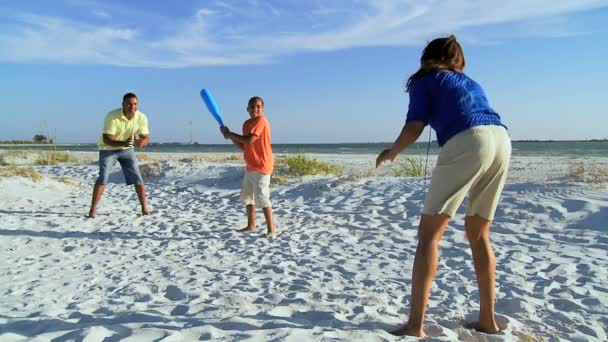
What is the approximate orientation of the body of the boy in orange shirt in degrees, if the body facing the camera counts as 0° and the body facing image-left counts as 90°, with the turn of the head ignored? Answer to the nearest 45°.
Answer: approximately 45°

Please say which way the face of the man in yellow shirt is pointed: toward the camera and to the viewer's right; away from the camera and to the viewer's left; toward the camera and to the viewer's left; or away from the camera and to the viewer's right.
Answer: toward the camera and to the viewer's right

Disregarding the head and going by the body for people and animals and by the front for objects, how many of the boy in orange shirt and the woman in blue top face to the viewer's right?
0

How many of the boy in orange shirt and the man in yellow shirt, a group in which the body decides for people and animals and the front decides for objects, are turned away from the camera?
0

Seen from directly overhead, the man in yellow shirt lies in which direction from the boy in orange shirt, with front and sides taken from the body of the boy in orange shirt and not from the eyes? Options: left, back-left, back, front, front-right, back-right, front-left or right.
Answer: right

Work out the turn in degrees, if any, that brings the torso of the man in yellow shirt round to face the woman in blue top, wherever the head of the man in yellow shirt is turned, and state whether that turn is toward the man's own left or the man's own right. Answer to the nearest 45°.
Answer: approximately 45° to the man's own right

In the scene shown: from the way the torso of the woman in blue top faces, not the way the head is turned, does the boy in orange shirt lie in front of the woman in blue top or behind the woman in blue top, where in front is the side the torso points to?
in front

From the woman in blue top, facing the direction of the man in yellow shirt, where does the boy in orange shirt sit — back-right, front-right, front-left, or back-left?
front-right

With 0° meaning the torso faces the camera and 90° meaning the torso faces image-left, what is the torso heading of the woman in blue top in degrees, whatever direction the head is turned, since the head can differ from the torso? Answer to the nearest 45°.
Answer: approximately 135°

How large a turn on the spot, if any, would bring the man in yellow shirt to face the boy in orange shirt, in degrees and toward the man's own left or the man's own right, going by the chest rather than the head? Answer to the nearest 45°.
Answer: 0° — they already face them

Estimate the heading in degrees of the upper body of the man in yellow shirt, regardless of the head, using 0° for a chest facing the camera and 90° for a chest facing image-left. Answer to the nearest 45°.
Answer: approximately 315°

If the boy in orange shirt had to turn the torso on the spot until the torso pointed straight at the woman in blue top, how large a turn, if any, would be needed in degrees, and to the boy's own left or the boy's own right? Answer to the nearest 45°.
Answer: approximately 45° to the boy's own left

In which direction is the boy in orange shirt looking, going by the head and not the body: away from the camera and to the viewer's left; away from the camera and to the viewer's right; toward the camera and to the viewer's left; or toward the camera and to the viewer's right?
toward the camera and to the viewer's right
